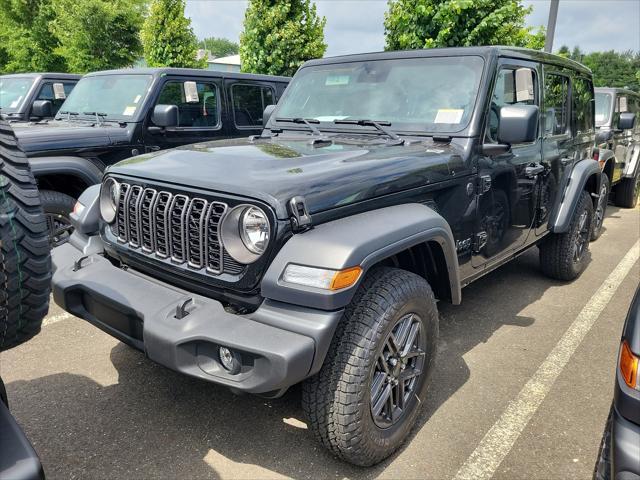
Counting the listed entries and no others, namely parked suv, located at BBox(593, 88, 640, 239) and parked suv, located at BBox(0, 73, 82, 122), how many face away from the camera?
0

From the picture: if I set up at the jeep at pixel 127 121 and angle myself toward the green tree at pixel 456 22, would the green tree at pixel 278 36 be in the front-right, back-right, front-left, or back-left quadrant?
front-left

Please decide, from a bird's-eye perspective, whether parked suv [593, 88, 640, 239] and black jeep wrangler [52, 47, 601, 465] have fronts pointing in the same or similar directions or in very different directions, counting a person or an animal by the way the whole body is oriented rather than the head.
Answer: same or similar directions

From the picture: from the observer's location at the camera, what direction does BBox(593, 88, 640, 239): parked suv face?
facing the viewer and to the left of the viewer

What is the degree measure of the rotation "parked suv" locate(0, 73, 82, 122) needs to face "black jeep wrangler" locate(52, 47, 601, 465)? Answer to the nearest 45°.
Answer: approximately 45° to its left

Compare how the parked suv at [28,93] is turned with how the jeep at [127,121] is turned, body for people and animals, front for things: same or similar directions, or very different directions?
same or similar directions

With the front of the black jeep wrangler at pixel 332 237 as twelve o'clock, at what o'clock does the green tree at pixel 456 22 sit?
The green tree is roughly at 5 o'clock from the black jeep wrangler.
